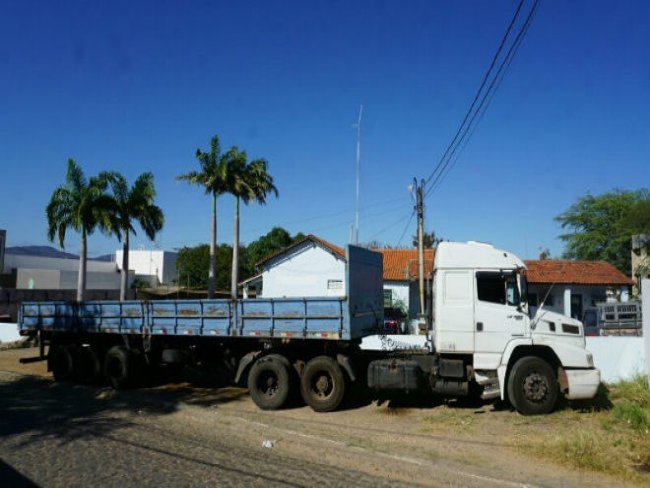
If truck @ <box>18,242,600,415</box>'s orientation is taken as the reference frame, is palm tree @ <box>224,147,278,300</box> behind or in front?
behind

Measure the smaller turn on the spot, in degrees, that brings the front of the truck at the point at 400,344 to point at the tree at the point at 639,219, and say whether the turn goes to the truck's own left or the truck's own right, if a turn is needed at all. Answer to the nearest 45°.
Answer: approximately 90° to the truck's own left

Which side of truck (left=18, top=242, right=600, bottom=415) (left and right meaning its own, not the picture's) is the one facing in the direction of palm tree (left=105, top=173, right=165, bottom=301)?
back

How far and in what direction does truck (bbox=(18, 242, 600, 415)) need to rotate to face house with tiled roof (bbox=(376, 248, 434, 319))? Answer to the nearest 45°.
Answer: approximately 135° to its left

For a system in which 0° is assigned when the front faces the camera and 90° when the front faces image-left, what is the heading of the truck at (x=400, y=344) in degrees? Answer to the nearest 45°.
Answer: approximately 315°

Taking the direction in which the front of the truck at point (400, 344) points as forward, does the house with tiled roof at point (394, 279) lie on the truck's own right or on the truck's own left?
on the truck's own left

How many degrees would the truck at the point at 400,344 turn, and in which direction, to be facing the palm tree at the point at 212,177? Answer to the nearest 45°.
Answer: approximately 135° to its left

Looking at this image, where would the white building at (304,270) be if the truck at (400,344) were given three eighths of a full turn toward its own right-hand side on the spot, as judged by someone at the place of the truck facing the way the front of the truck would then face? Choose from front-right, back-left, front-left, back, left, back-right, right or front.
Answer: right

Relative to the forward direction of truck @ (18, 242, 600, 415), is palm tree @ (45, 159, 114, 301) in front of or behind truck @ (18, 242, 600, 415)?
behind

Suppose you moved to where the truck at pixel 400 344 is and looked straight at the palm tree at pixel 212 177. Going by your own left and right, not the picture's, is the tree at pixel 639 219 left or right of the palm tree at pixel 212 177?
right
